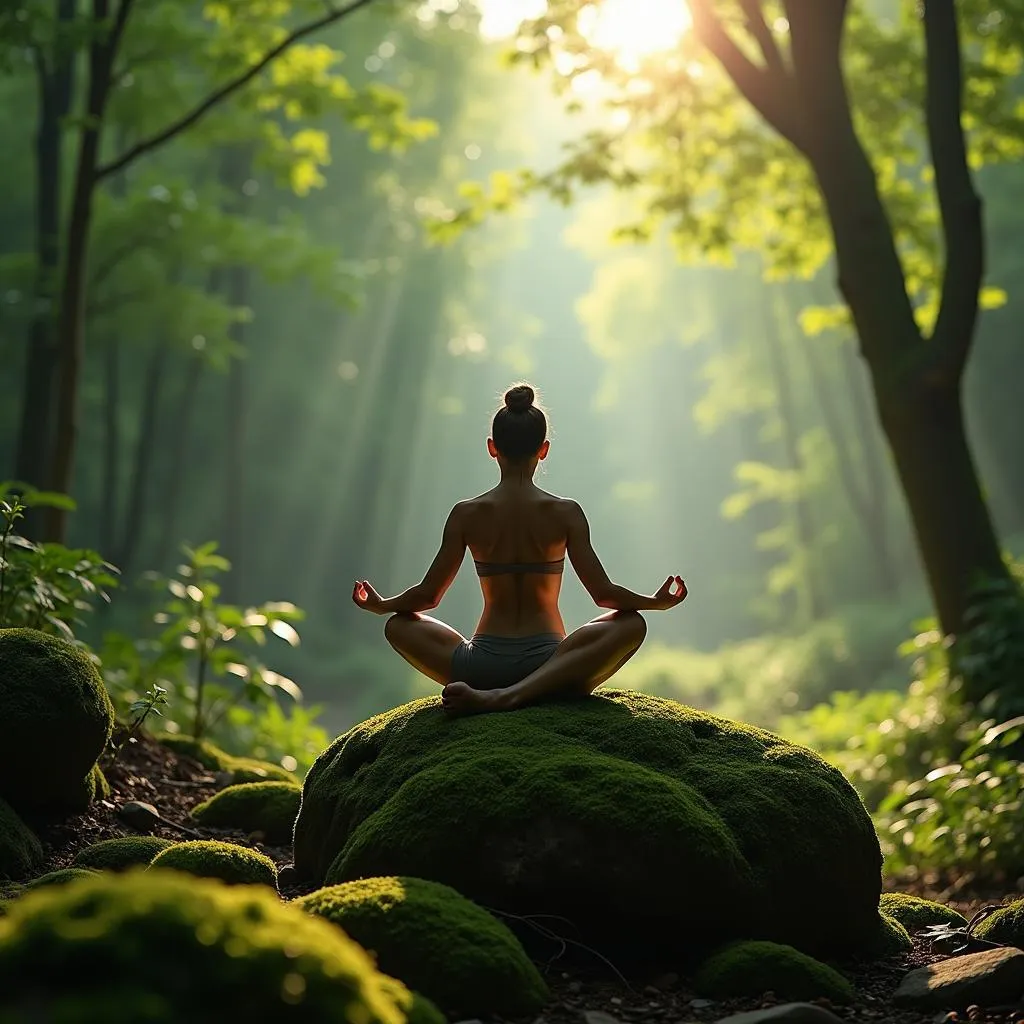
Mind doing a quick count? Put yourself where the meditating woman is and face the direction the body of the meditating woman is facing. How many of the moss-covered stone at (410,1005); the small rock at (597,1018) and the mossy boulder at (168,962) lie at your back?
3

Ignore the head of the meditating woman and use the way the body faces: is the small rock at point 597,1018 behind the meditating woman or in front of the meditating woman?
behind

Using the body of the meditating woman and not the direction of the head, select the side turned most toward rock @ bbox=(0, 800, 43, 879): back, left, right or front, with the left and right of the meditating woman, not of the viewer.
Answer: left

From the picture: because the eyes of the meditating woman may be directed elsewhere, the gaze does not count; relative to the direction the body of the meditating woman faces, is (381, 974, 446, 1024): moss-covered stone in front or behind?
behind

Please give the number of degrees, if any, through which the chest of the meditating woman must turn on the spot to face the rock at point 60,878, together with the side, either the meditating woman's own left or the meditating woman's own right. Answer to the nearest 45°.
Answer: approximately 135° to the meditating woman's own left

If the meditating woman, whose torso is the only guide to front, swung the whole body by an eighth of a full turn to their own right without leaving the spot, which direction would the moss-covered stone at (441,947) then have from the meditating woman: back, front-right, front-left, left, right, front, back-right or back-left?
back-right

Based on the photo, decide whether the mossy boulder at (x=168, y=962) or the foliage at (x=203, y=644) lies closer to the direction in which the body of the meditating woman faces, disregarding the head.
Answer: the foliage

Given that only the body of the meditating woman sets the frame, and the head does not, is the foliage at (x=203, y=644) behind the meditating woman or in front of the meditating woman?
in front

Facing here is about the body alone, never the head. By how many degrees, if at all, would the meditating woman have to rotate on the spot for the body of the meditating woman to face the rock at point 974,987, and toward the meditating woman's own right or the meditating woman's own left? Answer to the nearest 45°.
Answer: approximately 135° to the meditating woman's own right

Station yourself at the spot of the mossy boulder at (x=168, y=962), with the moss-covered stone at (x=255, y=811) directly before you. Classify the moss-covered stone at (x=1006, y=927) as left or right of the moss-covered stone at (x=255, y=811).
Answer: right

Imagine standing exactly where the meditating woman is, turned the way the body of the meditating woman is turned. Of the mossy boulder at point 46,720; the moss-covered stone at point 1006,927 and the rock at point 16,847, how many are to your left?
2

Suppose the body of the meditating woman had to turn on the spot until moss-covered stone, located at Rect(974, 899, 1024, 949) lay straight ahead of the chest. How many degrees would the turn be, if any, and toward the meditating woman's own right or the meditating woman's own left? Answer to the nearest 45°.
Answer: approximately 90° to the meditating woman's own right

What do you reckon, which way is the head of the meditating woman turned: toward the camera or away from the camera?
away from the camera

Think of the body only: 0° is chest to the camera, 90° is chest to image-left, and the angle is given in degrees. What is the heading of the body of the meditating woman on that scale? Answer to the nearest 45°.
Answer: approximately 180°

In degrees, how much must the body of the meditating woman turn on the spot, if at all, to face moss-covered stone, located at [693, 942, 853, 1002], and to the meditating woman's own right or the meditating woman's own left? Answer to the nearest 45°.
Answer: approximately 135° to the meditating woman's own right
